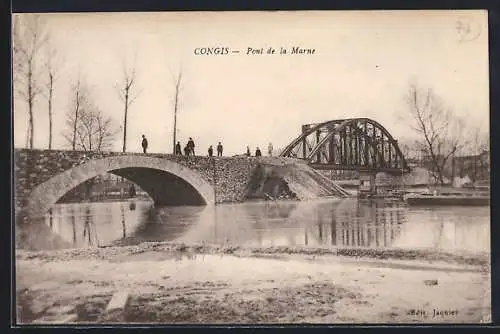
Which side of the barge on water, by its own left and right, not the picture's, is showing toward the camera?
left
